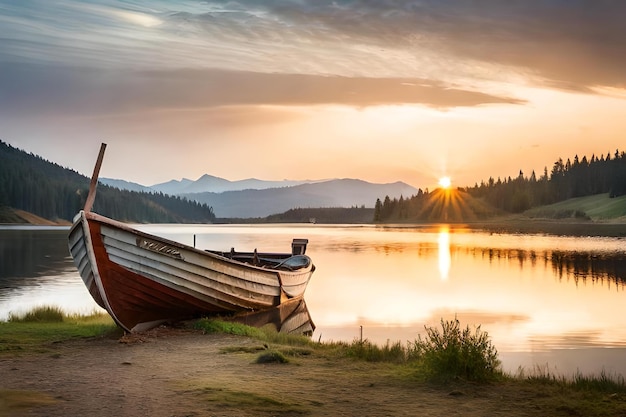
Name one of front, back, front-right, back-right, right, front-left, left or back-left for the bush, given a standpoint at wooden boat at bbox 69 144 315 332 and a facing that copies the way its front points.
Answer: left

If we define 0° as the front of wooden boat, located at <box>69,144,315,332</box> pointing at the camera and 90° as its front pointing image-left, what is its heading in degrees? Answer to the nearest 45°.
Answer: approximately 45°
